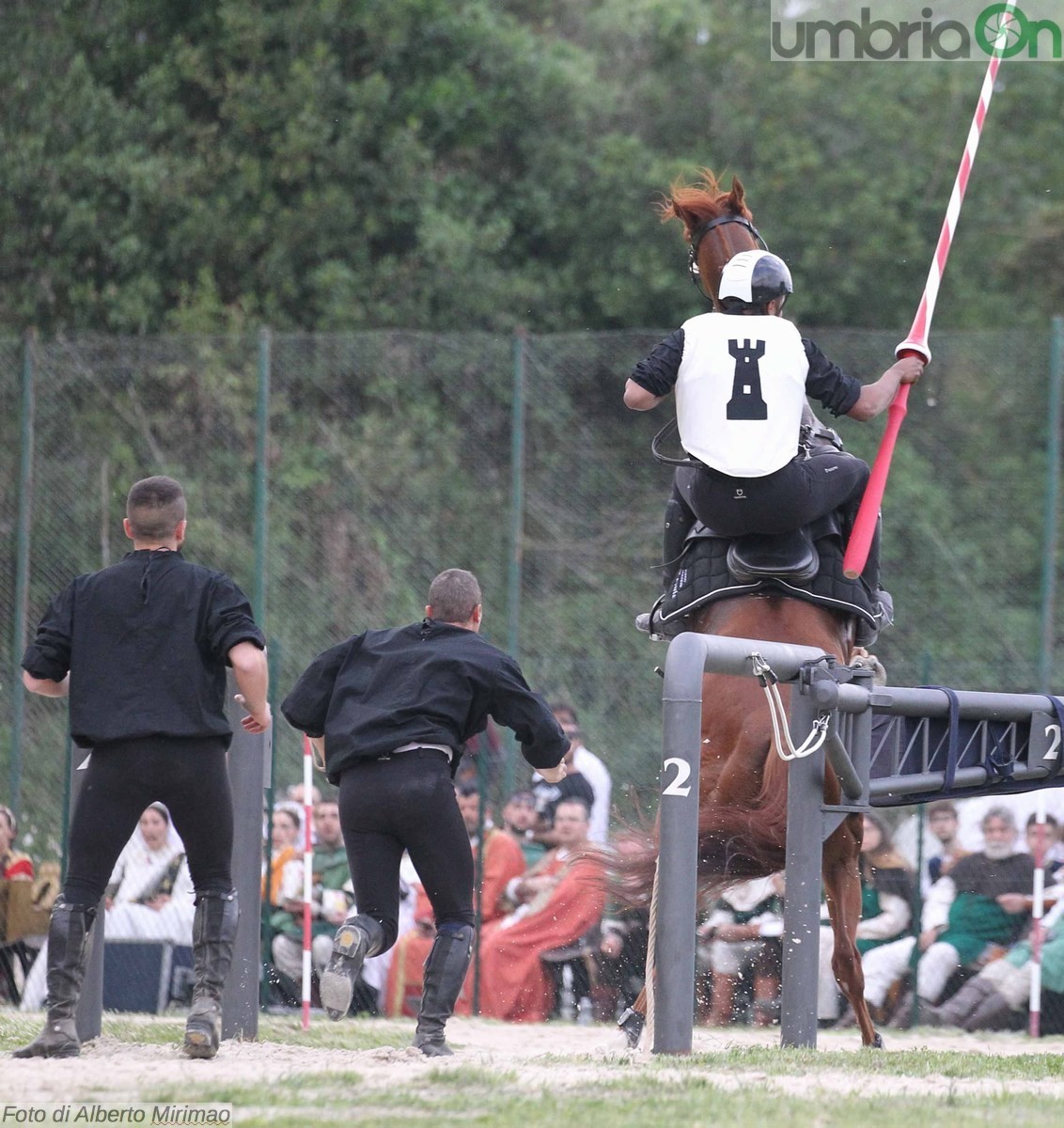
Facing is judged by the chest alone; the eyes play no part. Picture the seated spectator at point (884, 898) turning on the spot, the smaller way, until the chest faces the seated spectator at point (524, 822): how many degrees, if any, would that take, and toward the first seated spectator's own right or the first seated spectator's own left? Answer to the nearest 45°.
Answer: approximately 45° to the first seated spectator's own right

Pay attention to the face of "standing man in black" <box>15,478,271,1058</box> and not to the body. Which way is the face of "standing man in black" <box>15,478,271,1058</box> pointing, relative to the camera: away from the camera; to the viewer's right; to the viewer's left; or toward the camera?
away from the camera

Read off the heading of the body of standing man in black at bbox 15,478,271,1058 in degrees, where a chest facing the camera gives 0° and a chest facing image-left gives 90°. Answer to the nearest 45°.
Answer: approximately 180°

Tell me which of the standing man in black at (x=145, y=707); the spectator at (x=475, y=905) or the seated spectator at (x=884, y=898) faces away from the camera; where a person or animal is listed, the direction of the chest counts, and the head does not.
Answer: the standing man in black

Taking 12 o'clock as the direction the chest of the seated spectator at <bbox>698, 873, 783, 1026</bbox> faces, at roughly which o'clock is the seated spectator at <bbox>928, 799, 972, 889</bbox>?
the seated spectator at <bbox>928, 799, 972, 889</bbox> is roughly at 8 o'clock from the seated spectator at <bbox>698, 873, 783, 1026</bbox>.

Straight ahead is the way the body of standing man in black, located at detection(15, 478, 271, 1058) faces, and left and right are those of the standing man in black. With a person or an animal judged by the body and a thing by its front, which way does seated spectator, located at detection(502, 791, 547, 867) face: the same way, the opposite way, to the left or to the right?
the opposite way

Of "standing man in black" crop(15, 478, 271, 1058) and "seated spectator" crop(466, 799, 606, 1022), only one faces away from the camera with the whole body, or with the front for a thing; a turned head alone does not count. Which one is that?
the standing man in black

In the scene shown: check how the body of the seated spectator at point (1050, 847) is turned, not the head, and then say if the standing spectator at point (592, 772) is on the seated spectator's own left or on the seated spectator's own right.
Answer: on the seated spectator's own right

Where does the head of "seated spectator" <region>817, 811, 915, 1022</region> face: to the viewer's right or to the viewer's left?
to the viewer's left
